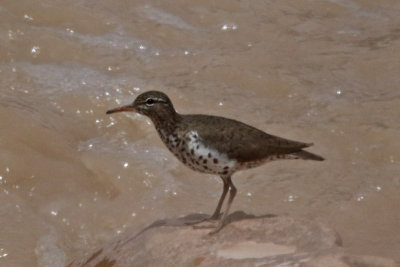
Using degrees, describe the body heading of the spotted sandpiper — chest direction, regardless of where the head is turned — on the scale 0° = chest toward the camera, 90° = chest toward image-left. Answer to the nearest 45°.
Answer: approximately 90°
